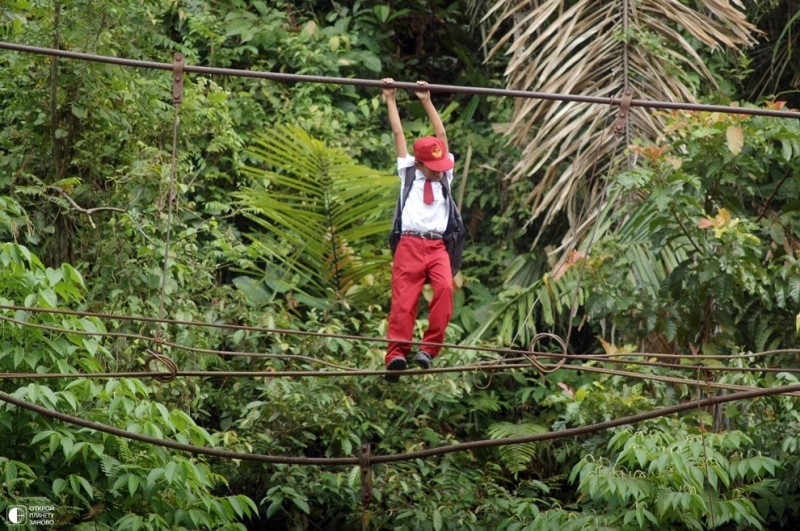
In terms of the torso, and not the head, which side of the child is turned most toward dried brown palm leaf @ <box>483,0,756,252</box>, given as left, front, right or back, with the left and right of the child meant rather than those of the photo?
back

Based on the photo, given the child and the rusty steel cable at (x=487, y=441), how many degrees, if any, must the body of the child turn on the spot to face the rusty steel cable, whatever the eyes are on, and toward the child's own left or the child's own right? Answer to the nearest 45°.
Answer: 0° — they already face it

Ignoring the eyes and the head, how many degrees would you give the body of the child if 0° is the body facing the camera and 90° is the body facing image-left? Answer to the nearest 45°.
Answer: approximately 0°

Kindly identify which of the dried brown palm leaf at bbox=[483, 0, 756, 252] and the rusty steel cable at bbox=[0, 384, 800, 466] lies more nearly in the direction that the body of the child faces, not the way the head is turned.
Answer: the rusty steel cable
